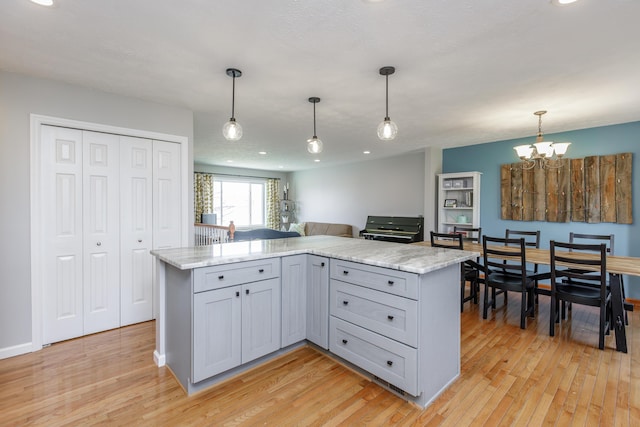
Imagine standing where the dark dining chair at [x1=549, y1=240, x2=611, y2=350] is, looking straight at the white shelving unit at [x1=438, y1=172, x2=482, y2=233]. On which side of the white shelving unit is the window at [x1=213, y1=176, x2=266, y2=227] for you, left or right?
left

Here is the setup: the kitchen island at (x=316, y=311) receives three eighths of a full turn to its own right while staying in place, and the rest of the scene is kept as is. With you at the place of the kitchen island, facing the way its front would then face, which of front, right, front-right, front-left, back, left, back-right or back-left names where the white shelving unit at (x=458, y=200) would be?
right

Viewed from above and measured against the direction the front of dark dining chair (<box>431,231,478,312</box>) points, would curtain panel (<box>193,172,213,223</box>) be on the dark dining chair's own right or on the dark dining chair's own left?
on the dark dining chair's own left

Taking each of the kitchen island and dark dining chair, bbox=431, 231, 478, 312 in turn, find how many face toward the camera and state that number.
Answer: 1

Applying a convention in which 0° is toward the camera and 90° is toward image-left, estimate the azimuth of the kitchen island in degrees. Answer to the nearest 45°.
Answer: approximately 0°

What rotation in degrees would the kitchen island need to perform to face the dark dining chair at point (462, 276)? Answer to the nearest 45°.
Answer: approximately 135° to its left

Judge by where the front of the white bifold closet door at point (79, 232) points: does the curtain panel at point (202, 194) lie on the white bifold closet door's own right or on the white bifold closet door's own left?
on the white bifold closet door's own left

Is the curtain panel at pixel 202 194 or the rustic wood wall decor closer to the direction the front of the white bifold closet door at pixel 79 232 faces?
the rustic wood wall decor

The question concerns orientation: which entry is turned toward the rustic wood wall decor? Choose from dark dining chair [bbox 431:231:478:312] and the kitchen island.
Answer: the dark dining chair

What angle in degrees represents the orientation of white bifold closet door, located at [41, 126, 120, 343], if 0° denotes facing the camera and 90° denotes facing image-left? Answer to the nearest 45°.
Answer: approximately 315°

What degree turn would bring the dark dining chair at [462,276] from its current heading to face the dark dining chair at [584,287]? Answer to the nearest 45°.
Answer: approximately 90° to its right
